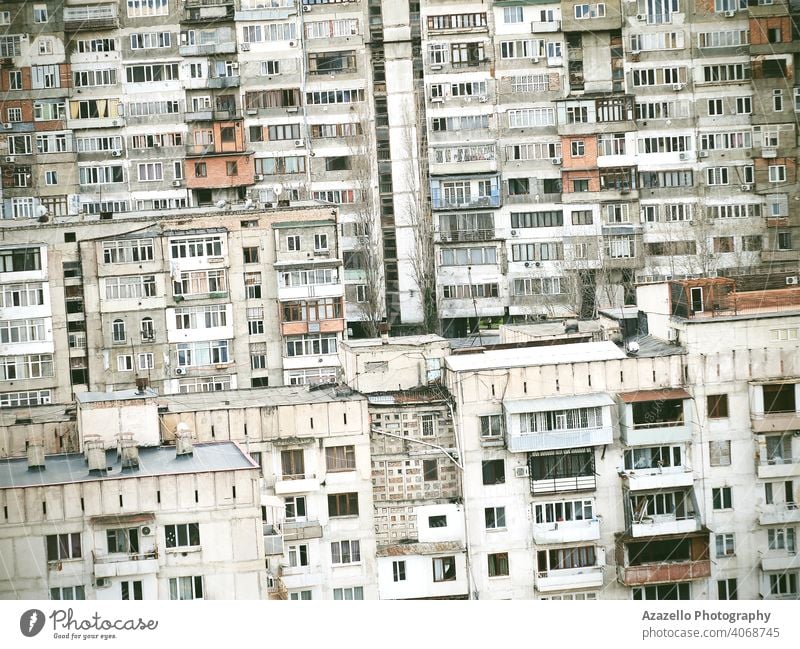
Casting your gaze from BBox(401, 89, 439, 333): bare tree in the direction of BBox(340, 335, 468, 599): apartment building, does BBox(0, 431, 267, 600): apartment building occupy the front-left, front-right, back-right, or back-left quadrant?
front-right

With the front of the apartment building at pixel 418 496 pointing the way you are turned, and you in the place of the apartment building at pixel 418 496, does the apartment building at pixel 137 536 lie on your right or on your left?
on your right

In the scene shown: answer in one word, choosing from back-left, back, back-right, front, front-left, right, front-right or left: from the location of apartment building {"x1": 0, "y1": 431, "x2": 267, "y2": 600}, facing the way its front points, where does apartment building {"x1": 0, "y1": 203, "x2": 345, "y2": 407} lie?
back

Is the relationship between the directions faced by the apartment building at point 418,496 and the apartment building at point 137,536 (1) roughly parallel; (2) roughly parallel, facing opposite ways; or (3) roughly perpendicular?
roughly parallel

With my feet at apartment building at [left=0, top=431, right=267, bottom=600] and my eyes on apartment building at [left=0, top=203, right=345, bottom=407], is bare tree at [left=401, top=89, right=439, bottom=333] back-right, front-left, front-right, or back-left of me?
front-right

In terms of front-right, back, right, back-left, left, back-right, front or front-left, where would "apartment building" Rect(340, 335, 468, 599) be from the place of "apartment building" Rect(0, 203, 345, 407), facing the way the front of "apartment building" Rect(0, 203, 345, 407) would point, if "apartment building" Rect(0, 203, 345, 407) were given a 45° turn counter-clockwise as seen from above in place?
front

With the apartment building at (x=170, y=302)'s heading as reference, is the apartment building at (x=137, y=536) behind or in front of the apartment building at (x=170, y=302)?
in front

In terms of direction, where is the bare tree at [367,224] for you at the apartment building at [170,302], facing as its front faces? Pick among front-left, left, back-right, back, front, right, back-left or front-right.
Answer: left

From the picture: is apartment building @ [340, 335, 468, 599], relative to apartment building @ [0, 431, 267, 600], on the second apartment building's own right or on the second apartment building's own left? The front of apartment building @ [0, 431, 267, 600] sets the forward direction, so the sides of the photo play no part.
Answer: on the second apartment building's own left

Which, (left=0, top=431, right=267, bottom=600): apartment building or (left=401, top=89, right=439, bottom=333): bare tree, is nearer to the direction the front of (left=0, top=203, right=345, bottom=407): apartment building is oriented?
the apartment building

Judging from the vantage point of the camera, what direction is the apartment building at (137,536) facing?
facing the viewer

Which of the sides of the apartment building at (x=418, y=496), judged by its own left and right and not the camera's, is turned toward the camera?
front

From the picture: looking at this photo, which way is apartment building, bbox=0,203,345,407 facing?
toward the camera

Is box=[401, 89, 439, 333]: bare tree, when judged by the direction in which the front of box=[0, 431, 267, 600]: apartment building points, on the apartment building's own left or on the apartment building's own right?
on the apartment building's own left

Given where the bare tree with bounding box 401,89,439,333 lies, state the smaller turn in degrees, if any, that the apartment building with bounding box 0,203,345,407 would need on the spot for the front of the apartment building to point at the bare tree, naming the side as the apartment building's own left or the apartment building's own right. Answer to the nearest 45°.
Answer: approximately 90° to the apartment building's own left

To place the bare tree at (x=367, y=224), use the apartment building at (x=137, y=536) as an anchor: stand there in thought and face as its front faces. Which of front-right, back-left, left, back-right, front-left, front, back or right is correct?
back-left
